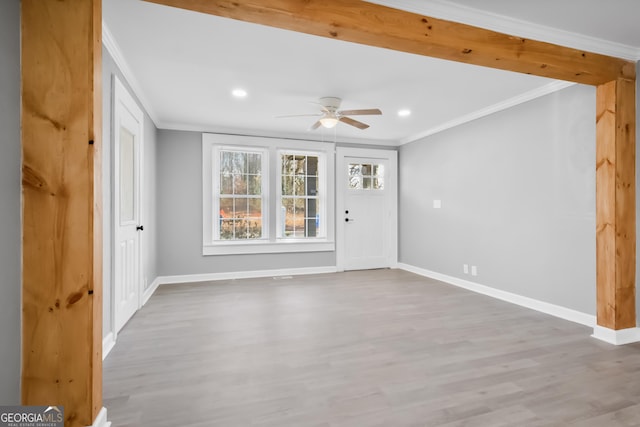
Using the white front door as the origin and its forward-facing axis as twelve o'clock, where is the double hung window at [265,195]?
The double hung window is roughly at 2 o'clock from the white front door.

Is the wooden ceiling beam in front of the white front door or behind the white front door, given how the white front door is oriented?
in front

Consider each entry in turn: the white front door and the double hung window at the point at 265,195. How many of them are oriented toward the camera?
2

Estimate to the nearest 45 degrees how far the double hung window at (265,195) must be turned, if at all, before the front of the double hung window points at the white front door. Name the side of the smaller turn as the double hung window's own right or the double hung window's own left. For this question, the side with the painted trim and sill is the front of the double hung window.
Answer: approximately 90° to the double hung window's own left

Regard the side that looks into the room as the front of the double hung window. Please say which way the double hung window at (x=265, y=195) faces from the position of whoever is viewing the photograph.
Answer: facing the viewer

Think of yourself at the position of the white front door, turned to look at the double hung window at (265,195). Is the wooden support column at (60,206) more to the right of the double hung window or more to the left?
left

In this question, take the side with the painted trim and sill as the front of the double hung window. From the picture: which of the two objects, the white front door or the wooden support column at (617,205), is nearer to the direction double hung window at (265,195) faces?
the wooden support column

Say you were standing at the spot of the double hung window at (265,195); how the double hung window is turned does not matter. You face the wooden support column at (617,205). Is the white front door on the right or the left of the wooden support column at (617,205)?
left

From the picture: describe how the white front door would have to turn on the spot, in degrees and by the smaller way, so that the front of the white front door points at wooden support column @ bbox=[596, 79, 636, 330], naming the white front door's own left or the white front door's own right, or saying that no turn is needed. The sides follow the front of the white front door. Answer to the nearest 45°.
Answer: approximately 45° to the white front door's own left

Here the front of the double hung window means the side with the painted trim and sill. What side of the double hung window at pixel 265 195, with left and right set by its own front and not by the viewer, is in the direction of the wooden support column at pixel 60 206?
front
